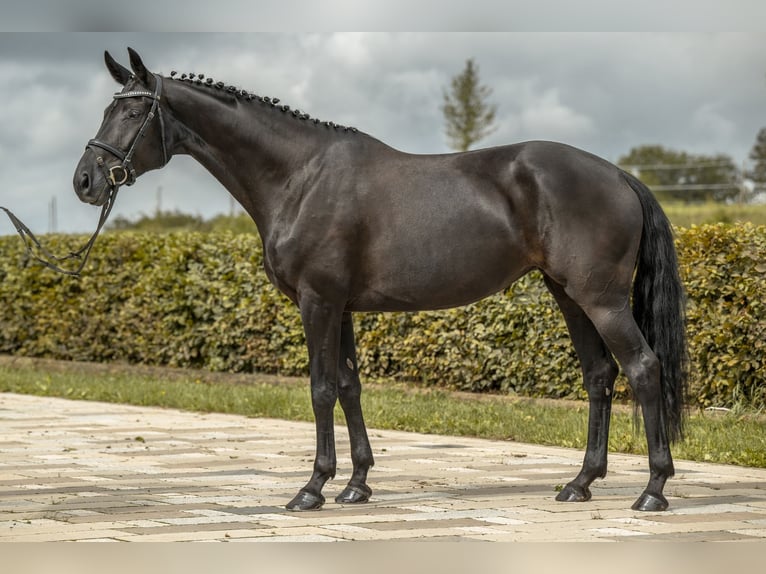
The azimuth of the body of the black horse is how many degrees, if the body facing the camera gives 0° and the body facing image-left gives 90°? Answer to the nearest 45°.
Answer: approximately 90°

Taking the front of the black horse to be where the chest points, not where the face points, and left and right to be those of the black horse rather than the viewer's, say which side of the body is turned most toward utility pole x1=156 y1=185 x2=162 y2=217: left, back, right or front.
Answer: right

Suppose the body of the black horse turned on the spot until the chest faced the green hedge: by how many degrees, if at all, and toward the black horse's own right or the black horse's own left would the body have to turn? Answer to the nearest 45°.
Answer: approximately 90° to the black horse's own right
